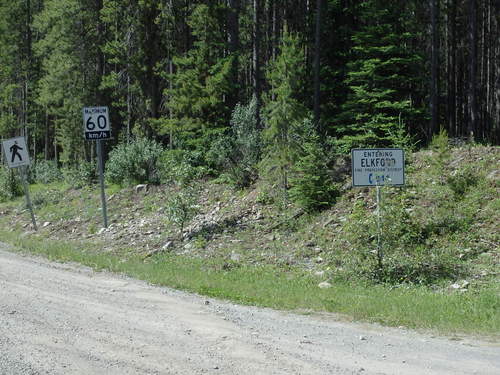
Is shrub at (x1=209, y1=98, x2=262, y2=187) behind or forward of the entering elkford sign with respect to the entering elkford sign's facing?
behind

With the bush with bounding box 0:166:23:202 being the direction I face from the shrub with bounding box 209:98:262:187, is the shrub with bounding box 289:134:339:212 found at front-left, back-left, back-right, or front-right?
back-left

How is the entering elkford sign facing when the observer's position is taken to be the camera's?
facing the viewer

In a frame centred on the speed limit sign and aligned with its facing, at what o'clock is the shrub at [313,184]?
The shrub is roughly at 10 o'clock from the speed limit sign.

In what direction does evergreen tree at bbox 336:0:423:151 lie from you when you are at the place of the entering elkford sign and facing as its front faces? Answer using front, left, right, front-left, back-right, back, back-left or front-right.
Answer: back

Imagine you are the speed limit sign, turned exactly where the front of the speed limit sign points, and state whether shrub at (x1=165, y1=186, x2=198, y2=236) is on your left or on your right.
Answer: on your left

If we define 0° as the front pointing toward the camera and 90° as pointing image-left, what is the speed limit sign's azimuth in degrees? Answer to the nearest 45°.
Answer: approximately 0°

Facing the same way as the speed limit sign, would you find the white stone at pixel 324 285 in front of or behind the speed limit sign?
in front

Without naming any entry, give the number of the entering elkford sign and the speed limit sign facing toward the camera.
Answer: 2
